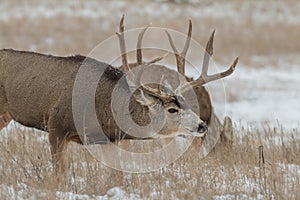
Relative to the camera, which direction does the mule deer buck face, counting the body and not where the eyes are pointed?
to the viewer's right
